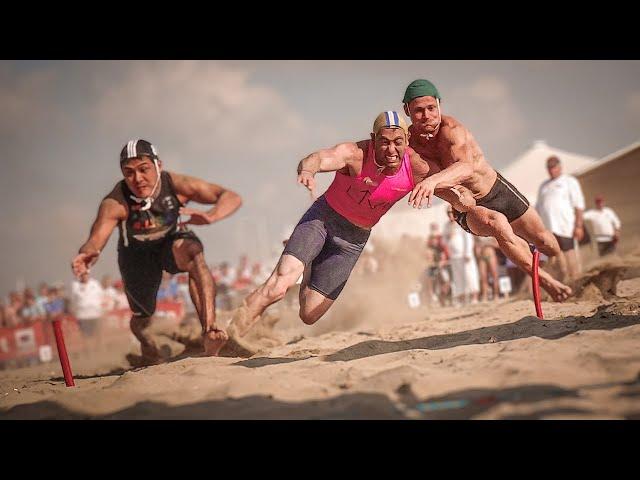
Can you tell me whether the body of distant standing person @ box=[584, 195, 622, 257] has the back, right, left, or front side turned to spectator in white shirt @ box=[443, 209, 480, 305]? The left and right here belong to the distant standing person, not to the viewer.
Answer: right

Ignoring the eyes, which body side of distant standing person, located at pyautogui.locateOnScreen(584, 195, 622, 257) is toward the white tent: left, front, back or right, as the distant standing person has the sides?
back

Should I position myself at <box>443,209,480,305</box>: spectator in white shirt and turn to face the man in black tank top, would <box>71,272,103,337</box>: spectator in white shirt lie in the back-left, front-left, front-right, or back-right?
front-right

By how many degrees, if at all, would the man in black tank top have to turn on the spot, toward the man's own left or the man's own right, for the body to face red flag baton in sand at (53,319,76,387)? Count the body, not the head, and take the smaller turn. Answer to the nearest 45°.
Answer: approximately 45° to the man's own right

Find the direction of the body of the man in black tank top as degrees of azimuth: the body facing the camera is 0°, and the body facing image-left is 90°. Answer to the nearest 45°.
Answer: approximately 0°

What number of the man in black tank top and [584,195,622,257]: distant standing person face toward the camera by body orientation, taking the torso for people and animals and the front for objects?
2

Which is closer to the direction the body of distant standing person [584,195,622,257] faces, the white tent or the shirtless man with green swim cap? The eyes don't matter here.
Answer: the shirtless man with green swim cap

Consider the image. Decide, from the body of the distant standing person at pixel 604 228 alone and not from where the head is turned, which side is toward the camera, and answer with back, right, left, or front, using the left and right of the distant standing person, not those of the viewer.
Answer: front

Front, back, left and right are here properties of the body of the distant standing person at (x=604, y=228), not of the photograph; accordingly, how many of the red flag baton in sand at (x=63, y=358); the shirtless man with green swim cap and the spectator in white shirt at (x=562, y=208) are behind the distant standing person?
0

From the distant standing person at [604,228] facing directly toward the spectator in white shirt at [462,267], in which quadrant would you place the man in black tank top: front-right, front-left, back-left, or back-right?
front-left
